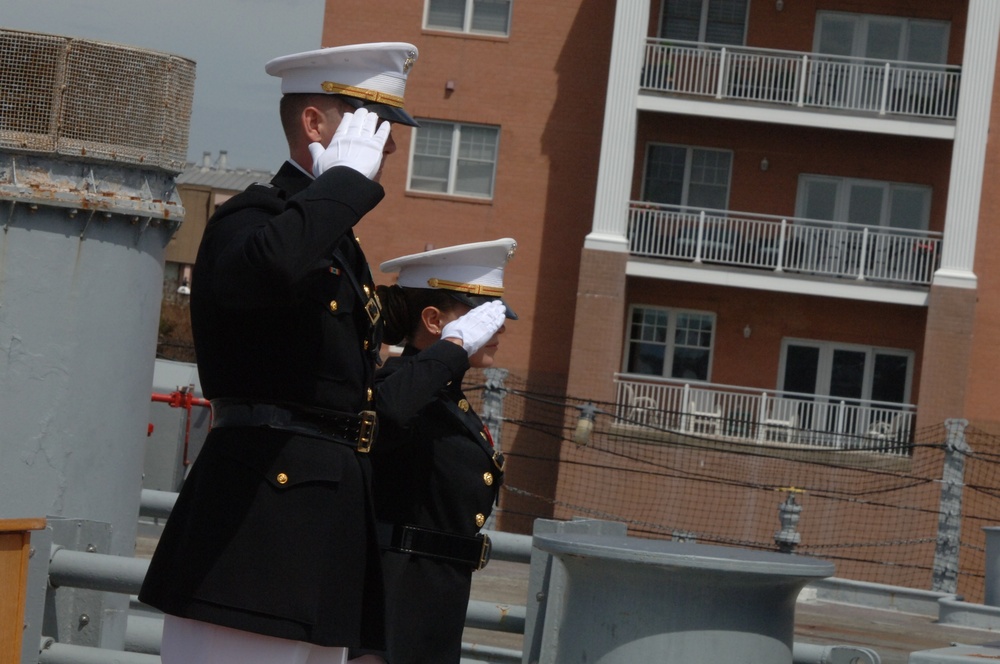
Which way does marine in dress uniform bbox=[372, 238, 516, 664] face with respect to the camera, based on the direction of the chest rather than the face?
to the viewer's right

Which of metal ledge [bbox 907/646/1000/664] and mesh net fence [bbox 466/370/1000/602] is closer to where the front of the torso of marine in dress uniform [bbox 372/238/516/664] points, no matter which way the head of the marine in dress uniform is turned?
the metal ledge

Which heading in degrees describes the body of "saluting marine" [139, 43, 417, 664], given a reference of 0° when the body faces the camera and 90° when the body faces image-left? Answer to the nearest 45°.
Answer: approximately 270°

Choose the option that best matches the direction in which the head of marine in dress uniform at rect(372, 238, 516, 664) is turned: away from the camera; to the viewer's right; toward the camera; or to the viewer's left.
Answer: to the viewer's right

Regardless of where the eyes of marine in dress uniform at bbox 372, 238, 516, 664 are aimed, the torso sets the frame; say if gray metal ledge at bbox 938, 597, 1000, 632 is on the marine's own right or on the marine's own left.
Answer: on the marine's own left

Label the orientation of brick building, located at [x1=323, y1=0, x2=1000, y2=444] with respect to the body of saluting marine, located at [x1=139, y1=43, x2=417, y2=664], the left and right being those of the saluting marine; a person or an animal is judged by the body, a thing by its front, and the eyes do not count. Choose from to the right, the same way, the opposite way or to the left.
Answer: to the right

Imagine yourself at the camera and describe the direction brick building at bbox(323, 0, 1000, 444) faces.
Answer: facing the viewer

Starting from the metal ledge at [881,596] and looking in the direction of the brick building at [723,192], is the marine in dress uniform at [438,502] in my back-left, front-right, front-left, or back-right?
back-left

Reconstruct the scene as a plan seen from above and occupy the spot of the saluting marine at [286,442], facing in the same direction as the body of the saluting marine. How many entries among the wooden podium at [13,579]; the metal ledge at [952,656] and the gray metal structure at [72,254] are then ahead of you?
1

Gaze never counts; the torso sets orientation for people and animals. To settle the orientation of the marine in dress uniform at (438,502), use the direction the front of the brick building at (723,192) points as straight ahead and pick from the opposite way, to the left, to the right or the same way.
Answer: to the left

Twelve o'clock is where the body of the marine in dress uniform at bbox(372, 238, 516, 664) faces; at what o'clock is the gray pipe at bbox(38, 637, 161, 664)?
The gray pipe is roughly at 6 o'clock from the marine in dress uniform.
